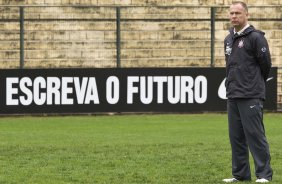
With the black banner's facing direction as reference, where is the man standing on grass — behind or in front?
in front

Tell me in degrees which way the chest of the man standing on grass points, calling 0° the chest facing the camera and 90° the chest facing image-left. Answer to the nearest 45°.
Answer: approximately 45°

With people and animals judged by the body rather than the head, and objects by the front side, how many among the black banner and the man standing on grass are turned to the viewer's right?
0

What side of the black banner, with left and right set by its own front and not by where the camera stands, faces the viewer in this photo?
front

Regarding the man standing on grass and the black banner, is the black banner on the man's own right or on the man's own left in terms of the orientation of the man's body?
on the man's own right

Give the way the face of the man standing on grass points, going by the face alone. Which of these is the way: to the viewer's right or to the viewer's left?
to the viewer's left
